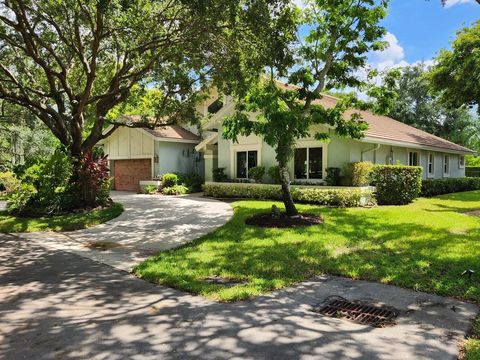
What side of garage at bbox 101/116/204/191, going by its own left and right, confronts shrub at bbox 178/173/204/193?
left

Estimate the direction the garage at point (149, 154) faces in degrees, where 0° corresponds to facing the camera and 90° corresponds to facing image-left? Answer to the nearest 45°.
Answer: approximately 45°

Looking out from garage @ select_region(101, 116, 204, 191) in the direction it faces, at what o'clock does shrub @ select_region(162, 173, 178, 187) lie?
The shrub is roughly at 10 o'clock from the garage.

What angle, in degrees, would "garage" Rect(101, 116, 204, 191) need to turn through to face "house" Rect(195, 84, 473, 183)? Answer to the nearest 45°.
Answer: approximately 90° to its left

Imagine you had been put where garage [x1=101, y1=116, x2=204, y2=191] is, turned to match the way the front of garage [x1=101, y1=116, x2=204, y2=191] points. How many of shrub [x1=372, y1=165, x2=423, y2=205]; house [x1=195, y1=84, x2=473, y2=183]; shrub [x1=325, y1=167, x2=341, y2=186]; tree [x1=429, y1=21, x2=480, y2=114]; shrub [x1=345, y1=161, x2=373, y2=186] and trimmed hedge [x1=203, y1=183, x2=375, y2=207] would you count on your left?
6

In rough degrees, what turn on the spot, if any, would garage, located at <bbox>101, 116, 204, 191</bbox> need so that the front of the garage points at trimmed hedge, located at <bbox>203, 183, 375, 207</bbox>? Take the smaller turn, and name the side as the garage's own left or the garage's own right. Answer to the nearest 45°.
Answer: approximately 90° to the garage's own left

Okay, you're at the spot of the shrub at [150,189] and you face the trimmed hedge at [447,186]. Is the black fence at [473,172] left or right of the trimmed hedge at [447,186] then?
left

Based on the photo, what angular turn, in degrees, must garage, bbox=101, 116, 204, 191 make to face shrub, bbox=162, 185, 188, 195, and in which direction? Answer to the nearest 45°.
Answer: approximately 45° to its left

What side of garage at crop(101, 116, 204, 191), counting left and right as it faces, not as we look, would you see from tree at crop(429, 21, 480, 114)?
left

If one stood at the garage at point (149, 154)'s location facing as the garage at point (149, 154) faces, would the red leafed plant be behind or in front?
in front

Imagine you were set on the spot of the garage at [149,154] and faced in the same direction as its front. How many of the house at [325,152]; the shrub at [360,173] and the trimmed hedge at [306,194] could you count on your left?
3

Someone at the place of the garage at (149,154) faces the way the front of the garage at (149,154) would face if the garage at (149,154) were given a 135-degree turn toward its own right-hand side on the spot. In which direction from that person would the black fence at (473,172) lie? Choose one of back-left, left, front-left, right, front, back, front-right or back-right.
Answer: right

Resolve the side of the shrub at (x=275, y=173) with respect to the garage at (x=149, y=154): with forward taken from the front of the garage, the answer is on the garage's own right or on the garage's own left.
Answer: on the garage's own left

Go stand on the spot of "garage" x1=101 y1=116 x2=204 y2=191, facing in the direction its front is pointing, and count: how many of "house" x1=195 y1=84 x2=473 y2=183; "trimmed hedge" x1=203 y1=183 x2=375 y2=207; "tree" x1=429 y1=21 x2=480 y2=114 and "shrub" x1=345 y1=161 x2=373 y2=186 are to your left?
4
